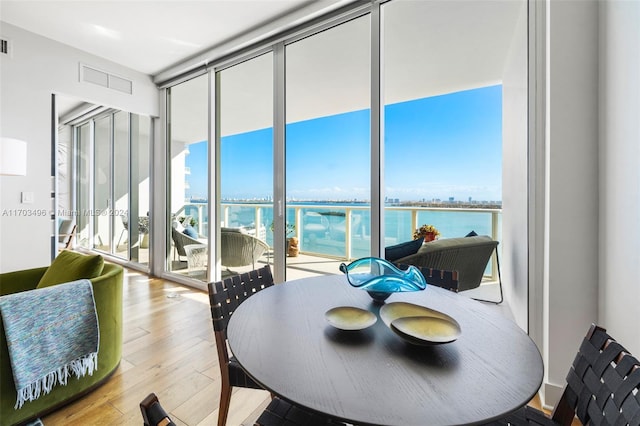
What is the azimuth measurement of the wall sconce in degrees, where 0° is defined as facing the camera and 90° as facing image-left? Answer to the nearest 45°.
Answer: approximately 315°

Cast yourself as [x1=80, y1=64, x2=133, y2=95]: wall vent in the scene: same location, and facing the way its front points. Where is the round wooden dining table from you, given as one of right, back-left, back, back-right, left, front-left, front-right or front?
front-right

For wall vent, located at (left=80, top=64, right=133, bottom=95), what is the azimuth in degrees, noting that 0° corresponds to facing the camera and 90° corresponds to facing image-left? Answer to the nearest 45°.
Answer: approximately 315°

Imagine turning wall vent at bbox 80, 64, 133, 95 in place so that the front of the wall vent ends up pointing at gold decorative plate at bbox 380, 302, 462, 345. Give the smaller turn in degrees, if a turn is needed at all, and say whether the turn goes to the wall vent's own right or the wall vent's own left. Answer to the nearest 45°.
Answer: approximately 45° to the wall vent's own right

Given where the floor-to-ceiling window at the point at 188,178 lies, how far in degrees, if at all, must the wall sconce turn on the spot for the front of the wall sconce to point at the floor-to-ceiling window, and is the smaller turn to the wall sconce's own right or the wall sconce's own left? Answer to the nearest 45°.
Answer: approximately 45° to the wall sconce's own left

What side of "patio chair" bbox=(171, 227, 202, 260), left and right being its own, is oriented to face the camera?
right

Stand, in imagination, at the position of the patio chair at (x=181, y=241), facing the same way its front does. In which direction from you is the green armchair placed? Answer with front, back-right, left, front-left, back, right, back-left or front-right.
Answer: right
